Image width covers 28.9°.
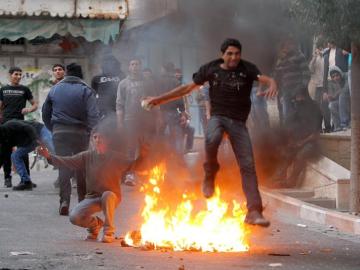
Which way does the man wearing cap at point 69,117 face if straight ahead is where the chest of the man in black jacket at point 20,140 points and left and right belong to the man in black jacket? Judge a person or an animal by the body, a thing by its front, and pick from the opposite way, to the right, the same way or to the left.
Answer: to the right

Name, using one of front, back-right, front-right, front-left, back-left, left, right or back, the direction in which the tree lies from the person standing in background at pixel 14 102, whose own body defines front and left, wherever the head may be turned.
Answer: front-left

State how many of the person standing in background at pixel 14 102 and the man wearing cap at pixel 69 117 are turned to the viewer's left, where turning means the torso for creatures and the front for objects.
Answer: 0

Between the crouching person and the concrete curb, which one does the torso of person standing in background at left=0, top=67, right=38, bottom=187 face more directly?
the crouching person

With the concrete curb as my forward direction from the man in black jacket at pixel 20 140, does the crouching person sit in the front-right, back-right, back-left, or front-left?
front-right

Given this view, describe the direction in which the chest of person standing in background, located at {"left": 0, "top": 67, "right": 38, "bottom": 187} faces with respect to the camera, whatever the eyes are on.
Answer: toward the camera
